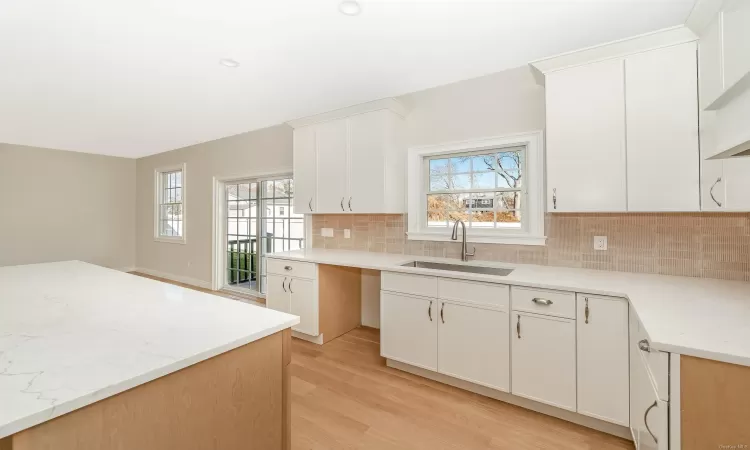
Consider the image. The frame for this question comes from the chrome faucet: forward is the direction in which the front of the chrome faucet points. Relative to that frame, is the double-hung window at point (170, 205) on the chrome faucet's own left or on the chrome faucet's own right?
on the chrome faucet's own right

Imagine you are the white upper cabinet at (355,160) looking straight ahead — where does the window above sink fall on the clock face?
The window above sink is roughly at 8 o'clock from the white upper cabinet.

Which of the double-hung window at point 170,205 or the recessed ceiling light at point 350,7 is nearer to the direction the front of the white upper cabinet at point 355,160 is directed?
the recessed ceiling light

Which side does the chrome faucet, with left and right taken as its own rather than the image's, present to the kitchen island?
front

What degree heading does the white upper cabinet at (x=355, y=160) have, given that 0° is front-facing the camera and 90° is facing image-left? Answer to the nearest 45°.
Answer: approximately 45°

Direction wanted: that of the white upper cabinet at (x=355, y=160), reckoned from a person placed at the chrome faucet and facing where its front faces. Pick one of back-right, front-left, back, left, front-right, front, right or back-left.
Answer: front-right

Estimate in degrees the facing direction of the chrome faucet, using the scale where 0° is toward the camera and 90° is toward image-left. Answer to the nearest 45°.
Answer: approximately 45°

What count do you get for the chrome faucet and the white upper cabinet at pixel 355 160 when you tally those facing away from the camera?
0

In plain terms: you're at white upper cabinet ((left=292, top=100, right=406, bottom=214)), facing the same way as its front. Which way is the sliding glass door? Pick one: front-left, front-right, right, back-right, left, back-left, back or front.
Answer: right

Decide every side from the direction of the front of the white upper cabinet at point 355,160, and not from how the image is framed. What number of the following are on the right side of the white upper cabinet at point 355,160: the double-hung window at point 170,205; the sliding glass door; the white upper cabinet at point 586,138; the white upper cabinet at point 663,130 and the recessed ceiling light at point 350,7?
2

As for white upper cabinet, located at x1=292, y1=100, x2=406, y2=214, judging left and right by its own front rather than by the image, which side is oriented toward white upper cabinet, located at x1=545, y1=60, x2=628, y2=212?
left

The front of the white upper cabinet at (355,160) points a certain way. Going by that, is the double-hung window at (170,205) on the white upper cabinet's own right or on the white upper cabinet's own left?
on the white upper cabinet's own right

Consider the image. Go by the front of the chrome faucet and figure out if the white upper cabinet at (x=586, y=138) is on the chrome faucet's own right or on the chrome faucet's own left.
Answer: on the chrome faucet's own left

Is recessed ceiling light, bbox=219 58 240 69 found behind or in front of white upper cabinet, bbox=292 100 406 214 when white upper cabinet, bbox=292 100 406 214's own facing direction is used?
in front

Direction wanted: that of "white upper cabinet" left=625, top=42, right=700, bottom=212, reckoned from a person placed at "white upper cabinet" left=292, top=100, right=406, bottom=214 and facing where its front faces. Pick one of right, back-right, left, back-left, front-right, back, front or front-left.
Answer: left

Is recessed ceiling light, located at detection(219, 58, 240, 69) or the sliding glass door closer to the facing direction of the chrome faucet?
the recessed ceiling light
